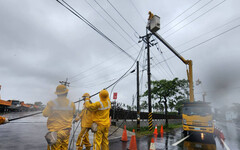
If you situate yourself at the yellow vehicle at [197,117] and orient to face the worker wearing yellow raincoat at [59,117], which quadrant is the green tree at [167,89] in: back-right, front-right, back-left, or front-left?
back-right

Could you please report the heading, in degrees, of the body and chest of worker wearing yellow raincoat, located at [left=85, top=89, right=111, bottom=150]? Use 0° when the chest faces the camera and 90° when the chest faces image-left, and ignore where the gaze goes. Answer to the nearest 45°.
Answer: approximately 135°

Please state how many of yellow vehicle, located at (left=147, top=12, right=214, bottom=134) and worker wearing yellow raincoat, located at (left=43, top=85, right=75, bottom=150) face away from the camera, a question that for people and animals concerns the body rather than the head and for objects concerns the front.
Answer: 1

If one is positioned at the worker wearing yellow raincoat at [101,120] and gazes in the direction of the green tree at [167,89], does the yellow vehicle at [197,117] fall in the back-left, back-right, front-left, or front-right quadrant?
front-right

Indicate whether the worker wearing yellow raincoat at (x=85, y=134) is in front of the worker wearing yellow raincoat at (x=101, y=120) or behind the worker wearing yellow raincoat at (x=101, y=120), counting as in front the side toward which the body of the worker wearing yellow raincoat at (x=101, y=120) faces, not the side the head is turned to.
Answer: in front
